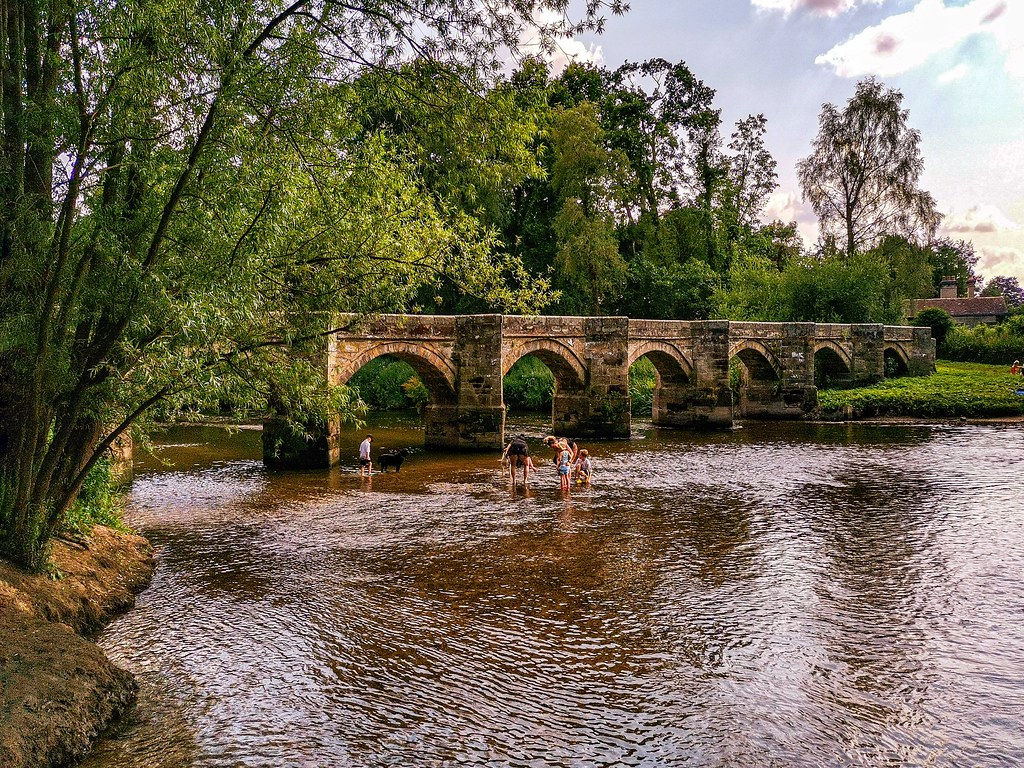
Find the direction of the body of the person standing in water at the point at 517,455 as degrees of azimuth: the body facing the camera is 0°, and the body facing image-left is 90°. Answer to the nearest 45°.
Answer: approximately 180°

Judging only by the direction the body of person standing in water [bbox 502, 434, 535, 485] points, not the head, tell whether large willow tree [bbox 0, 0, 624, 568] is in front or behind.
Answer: behind
